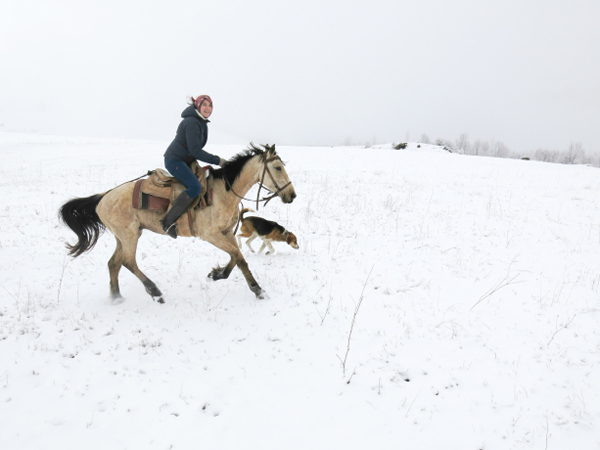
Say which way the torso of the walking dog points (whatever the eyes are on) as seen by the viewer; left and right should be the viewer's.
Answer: facing to the right of the viewer

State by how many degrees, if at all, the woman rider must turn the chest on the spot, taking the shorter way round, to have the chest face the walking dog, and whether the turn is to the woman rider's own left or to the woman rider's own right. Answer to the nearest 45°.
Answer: approximately 45° to the woman rider's own left

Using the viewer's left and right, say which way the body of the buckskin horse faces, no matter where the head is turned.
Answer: facing to the right of the viewer

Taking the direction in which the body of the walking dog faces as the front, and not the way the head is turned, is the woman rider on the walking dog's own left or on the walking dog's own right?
on the walking dog's own right

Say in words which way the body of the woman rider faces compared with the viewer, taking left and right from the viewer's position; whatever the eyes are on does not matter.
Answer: facing to the right of the viewer

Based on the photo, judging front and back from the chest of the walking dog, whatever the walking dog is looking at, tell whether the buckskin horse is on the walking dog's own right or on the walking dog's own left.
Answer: on the walking dog's own right

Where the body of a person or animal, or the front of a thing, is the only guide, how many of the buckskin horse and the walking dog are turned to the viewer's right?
2
